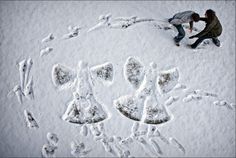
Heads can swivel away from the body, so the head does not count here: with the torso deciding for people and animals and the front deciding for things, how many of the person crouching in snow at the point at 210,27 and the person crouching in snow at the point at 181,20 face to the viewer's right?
1

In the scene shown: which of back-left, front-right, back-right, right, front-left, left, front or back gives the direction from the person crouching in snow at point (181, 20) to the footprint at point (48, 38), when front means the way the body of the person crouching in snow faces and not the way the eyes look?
back

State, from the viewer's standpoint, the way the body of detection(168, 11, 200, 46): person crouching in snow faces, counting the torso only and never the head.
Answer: to the viewer's right

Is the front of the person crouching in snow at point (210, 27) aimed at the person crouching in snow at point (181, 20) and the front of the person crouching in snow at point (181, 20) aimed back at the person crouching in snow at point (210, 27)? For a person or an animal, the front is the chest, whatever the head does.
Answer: yes

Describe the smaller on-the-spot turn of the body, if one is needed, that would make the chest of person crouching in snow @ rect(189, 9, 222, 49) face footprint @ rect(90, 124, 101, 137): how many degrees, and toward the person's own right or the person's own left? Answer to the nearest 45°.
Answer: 0° — they already face it

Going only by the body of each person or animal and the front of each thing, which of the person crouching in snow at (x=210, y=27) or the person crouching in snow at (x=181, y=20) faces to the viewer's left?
the person crouching in snow at (x=210, y=27)

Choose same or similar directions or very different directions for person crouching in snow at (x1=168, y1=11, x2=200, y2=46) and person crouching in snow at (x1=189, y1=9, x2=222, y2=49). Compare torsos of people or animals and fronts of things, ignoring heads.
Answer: very different directions

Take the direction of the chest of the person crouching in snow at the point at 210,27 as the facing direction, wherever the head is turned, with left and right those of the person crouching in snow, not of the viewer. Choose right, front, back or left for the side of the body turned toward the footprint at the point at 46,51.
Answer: front

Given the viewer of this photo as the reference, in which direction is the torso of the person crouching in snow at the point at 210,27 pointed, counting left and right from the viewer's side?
facing to the left of the viewer

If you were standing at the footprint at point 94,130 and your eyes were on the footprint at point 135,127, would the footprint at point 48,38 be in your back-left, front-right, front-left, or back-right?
back-left
